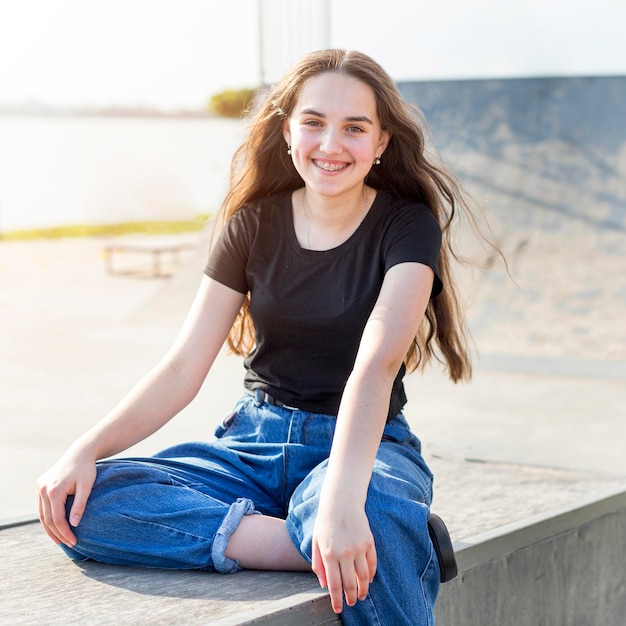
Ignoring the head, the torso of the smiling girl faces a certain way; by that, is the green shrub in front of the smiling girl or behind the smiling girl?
behind

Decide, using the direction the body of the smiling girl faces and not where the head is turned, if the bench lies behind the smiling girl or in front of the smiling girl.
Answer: behind

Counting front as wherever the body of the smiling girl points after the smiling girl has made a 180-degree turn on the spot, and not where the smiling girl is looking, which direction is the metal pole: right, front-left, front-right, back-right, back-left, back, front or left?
front

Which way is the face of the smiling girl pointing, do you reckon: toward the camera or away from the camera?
toward the camera

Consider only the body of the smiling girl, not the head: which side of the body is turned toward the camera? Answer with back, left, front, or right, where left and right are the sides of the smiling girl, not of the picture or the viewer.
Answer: front
